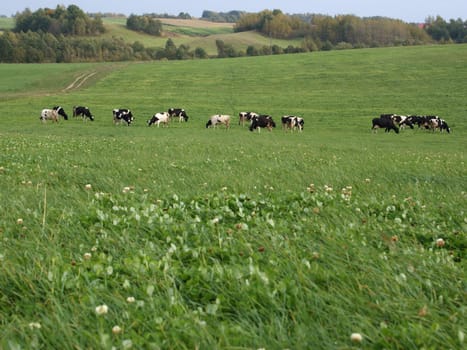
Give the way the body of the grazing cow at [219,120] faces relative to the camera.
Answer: to the viewer's left

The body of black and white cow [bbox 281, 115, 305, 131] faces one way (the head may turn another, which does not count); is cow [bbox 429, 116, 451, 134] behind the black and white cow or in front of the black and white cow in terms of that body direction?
in front

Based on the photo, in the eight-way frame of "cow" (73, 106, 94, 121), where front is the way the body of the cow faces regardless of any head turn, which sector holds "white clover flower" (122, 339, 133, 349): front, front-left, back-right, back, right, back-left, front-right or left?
right

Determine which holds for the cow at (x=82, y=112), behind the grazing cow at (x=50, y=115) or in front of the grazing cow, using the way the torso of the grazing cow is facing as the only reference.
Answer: in front

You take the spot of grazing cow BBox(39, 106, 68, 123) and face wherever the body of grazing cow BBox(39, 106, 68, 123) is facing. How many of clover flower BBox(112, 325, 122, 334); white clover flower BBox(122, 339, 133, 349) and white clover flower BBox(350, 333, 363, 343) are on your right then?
3

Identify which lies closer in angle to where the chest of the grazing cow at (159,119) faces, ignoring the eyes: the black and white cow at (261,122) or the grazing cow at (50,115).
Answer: the grazing cow

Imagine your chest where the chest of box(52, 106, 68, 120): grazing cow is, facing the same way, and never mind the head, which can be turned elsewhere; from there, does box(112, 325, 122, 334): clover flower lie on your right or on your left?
on your right

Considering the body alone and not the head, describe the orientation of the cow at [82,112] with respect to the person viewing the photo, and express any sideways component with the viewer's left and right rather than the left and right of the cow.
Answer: facing to the right of the viewer

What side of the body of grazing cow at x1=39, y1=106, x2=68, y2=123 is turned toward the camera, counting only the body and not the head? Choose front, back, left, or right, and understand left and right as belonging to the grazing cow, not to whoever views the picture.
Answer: right

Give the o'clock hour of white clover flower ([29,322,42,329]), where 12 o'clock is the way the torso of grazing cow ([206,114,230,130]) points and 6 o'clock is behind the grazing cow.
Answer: The white clover flower is roughly at 9 o'clock from the grazing cow.

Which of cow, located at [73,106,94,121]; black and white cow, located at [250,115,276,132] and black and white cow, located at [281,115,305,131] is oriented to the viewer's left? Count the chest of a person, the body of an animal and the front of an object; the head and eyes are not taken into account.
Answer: black and white cow, located at [250,115,276,132]

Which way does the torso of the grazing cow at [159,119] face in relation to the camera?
to the viewer's left

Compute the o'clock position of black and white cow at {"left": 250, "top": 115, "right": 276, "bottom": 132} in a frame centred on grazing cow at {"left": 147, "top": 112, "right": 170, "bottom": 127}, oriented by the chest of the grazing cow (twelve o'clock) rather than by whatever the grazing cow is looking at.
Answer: The black and white cow is roughly at 7 o'clock from the grazing cow.

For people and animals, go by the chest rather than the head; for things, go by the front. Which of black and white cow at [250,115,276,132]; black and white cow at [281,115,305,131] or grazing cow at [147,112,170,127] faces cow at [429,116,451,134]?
black and white cow at [281,115,305,131]
